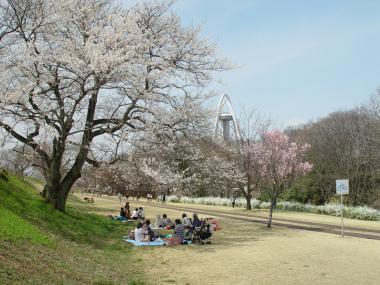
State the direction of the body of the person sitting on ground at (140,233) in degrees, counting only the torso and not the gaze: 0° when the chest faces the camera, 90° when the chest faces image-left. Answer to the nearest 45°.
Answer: approximately 225°
